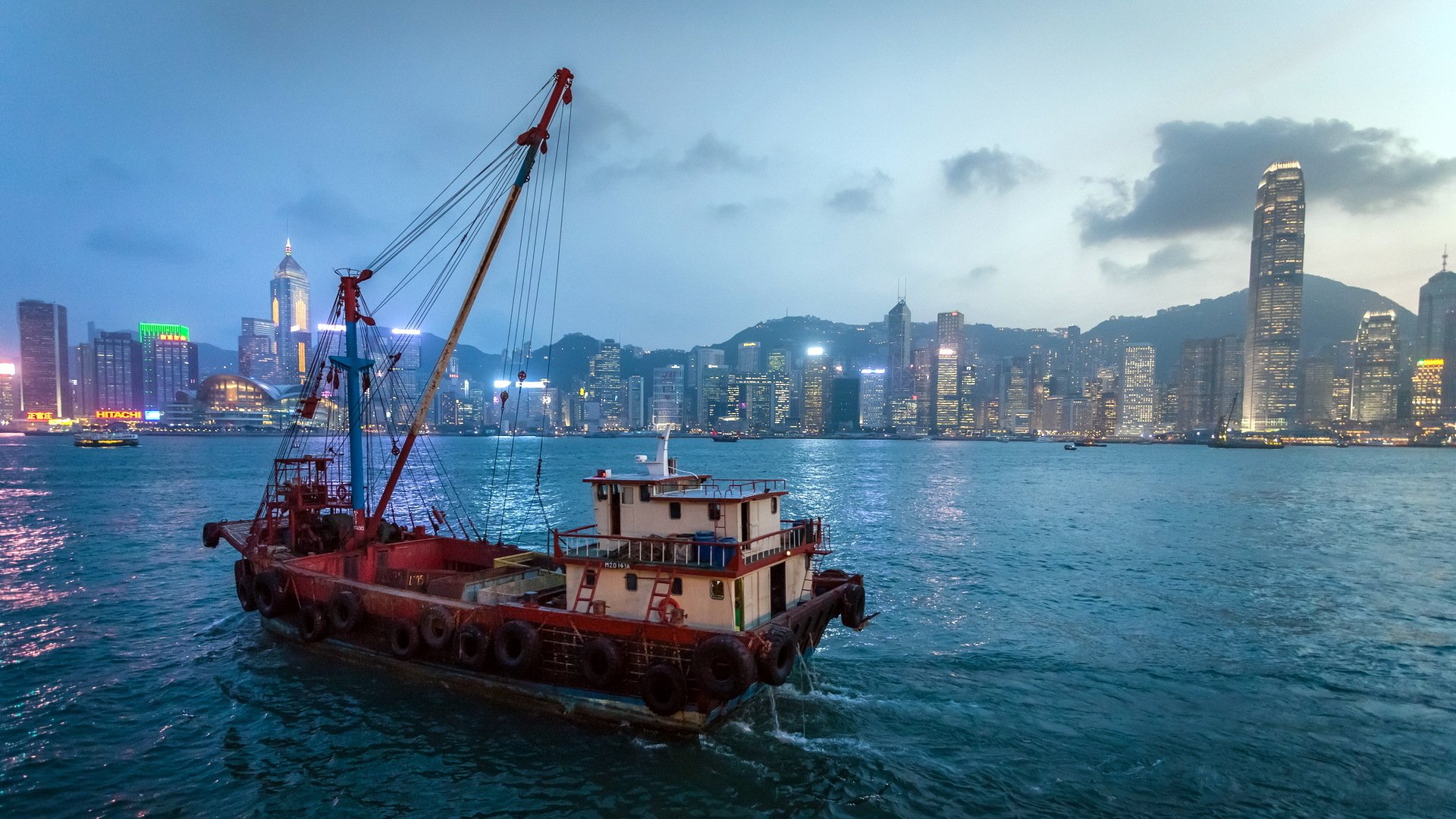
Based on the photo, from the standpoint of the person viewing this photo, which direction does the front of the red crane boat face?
facing away from the viewer and to the left of the viewer
